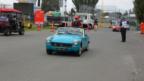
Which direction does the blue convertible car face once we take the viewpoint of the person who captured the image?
facing the viewer and to the left of the viewer

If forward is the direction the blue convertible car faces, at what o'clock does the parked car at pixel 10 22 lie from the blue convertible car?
The parked car is roughly at 4 o'clock from the blue convertible car.
